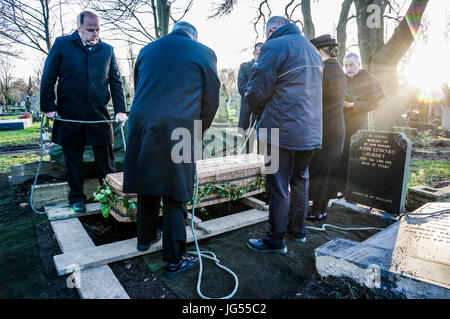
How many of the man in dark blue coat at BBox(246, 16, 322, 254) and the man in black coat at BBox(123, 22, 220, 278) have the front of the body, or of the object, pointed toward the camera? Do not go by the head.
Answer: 0

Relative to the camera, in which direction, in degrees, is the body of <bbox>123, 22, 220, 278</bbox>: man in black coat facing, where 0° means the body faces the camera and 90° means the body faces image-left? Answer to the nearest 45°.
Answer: approximately 225°

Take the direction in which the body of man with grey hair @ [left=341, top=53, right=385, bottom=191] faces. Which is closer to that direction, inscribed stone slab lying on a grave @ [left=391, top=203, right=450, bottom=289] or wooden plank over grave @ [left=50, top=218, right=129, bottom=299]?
the wooden plank over grave

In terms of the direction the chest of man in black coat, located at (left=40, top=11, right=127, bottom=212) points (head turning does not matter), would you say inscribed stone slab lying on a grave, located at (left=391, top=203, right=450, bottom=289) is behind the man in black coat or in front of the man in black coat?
in front

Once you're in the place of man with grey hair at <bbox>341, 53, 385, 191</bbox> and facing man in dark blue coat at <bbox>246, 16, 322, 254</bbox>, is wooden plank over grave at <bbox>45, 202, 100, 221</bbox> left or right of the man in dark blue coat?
right

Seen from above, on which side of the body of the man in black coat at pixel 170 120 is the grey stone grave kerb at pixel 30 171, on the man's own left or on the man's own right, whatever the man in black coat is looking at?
on the man's own left

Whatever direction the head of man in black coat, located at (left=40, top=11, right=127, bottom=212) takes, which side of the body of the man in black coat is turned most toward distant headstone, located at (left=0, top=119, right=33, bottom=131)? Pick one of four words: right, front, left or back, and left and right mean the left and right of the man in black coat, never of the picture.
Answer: back

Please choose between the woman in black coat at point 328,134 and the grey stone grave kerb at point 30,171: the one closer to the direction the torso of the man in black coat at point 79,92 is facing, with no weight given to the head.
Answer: the woman in black coat

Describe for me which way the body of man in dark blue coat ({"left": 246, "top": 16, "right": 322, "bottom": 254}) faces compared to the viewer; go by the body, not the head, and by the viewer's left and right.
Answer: facing away from the viewer and to the left of the viewer

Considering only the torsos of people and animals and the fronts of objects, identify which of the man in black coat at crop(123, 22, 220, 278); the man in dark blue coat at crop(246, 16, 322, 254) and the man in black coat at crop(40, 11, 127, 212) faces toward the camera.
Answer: the man in black coat at crop(40, 11, 127, 212)

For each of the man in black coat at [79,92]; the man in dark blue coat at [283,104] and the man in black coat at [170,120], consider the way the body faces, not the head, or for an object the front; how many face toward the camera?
1
